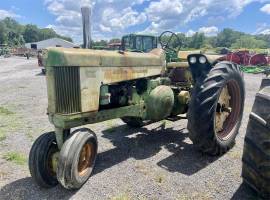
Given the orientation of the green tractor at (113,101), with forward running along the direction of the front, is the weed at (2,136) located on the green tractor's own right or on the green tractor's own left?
on the green tractor's own right

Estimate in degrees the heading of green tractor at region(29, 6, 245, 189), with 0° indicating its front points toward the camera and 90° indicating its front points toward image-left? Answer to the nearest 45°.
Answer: approximately 45°
